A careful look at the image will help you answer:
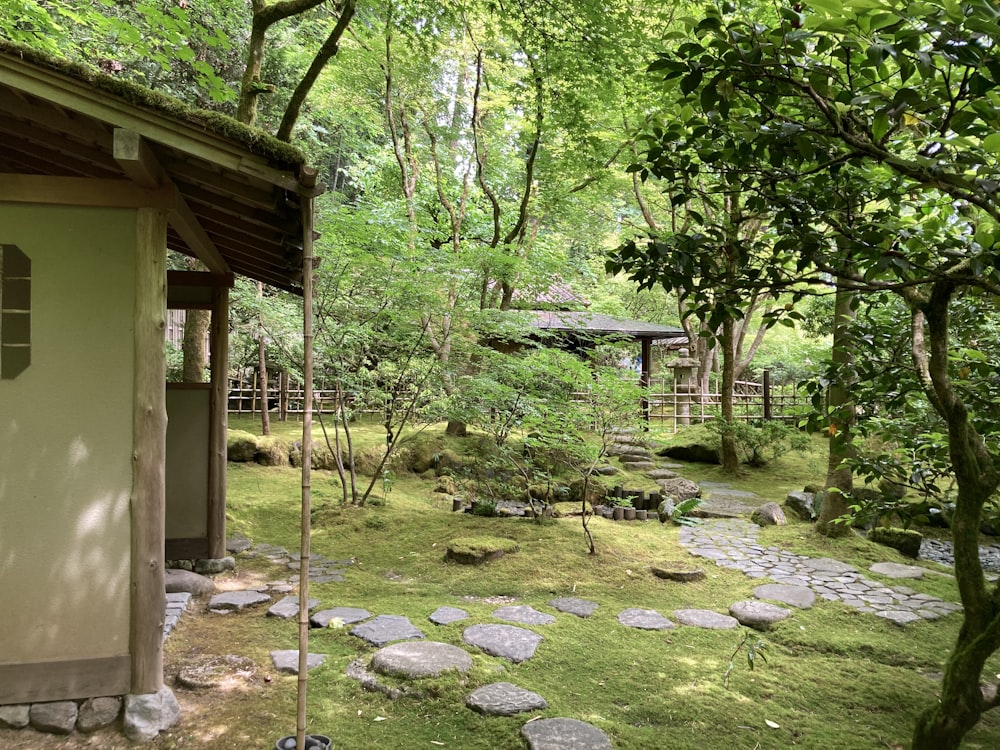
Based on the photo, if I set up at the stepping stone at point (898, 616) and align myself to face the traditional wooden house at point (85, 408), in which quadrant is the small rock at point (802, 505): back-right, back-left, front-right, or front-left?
back-right

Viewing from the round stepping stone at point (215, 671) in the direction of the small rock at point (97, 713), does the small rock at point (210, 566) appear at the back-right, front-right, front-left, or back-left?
back-right

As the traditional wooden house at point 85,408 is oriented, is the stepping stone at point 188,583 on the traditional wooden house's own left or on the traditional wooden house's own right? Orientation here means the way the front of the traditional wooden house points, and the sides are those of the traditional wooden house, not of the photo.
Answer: on the traditional wooden house's own left

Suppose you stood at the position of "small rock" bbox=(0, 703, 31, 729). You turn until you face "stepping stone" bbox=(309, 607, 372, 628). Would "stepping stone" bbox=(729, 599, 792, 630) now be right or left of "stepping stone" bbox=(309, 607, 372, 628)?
right

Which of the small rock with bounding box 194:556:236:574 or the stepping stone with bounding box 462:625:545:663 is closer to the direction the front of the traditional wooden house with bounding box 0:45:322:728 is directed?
the stepping stone

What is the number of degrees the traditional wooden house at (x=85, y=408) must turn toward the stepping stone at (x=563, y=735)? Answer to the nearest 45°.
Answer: approximately 45° to its right

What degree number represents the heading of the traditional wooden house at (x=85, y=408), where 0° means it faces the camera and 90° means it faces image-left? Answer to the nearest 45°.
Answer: approximately 270°

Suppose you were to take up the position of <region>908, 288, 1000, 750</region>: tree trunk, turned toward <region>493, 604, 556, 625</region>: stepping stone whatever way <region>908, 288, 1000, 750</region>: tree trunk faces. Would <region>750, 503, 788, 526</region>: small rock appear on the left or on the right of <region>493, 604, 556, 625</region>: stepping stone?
right
